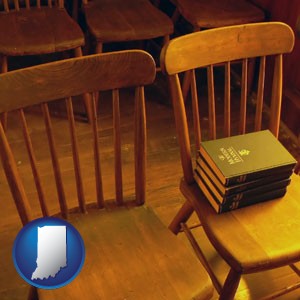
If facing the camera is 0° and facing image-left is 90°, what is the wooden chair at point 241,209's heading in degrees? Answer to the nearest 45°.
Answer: approximately 315°

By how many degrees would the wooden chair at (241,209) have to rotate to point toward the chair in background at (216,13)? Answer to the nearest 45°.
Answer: approximately 135° to its left

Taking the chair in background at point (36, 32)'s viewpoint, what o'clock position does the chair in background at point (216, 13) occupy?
the chair in background at point (216, 13) is roughly at 9 o'clock from the chair in background at point (36, 32).

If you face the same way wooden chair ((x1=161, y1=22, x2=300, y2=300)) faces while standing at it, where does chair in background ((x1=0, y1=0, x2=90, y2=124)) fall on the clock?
The chair in background is roughly at 6 o'clock from the wooden chair.

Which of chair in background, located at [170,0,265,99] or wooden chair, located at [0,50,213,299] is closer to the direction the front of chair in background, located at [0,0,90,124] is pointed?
the wooden chair

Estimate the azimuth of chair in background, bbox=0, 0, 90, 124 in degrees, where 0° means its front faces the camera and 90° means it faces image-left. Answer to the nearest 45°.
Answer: approximately 0°
